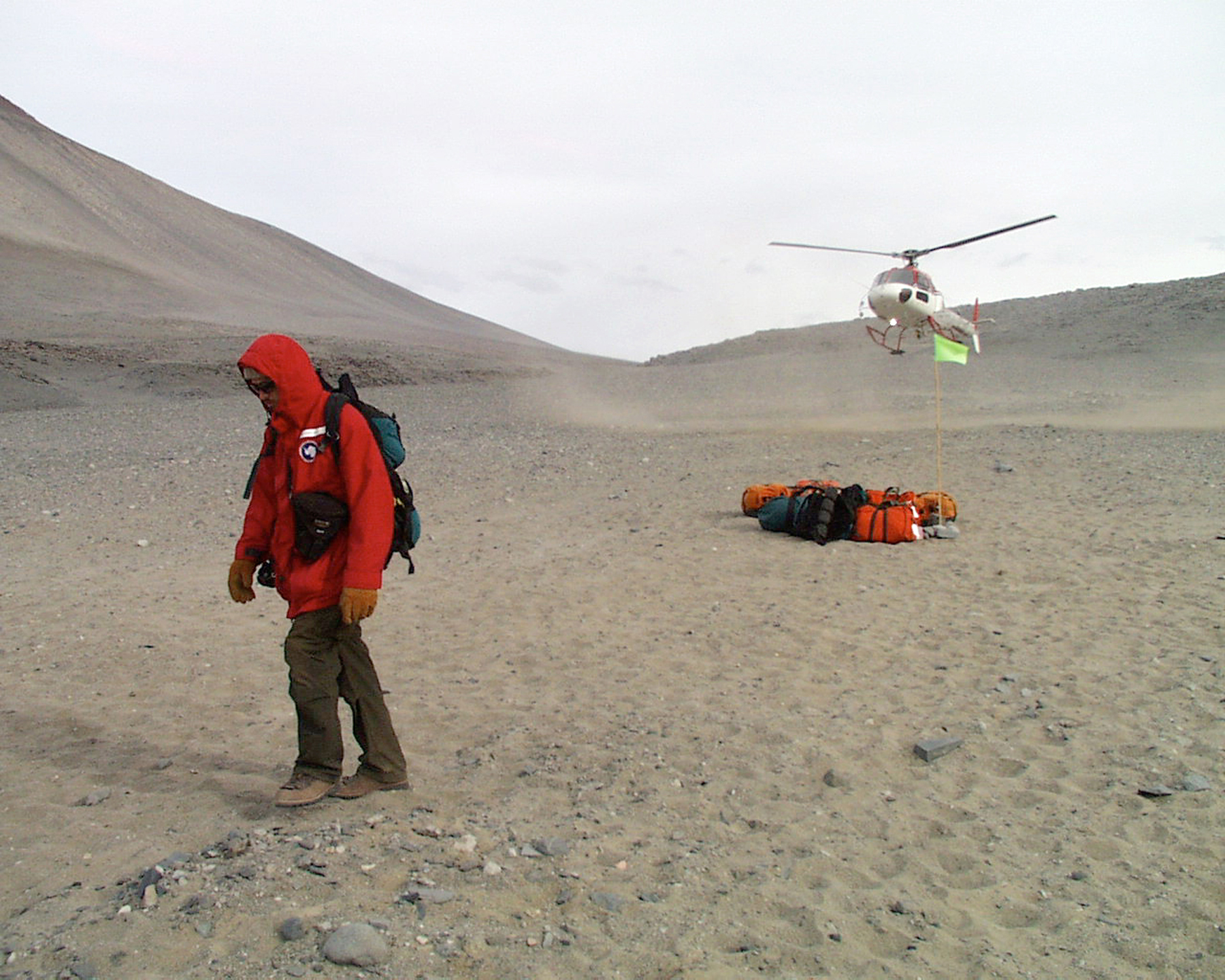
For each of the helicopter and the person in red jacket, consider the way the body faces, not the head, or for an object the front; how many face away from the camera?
0

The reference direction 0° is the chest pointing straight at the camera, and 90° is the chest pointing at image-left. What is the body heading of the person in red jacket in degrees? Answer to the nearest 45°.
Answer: approximately 45°

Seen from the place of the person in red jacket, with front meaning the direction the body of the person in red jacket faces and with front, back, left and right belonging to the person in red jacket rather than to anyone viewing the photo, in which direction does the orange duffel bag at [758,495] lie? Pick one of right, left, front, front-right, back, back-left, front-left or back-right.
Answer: back

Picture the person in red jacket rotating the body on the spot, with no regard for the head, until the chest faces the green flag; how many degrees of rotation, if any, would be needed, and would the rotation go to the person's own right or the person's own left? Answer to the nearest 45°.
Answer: approximately 180°

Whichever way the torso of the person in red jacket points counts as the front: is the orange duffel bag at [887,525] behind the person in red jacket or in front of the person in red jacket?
behind

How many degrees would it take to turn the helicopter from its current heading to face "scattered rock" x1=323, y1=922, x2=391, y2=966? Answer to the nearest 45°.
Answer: approximately 45° to its left

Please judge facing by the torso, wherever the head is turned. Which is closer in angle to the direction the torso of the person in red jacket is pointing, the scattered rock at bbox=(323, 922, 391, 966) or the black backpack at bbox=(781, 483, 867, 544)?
the scattered rock

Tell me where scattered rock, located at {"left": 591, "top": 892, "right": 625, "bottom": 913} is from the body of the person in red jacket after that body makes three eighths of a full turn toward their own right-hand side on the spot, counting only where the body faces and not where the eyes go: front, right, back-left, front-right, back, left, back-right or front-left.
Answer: back-right

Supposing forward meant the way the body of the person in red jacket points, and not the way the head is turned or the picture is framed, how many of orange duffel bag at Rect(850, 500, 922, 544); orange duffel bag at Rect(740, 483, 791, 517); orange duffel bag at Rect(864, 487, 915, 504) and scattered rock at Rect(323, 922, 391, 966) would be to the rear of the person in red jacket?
3

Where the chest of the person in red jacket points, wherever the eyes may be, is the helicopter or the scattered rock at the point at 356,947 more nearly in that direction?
the scattered rock

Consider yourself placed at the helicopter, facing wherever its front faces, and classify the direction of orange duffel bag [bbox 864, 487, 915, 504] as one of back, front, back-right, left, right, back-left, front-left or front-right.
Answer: front-left

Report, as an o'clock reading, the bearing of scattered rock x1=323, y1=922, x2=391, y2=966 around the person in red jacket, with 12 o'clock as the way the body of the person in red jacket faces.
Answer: The scattered rock is roughly at 10 o'clock from the person in red jacket.

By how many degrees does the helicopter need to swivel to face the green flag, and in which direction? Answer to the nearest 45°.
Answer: approximately 45° to its left

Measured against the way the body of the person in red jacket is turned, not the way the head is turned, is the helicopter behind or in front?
behind

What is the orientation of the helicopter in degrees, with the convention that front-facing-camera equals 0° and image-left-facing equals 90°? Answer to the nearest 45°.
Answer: approximately 45°

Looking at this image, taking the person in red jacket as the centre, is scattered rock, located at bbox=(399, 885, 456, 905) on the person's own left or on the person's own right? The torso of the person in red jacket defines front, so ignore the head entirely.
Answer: on the person's own left

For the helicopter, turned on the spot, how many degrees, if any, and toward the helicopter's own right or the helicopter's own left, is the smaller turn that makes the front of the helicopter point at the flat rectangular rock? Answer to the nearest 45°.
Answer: approximately 45° to the helicopter's own left
